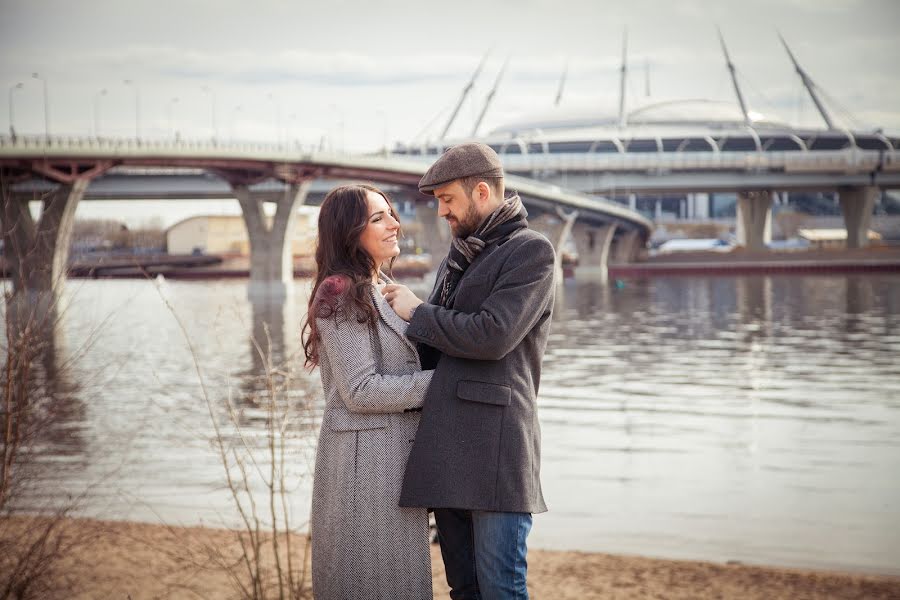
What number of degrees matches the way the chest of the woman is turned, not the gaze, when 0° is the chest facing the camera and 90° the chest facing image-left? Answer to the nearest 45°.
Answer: approximately 270°
